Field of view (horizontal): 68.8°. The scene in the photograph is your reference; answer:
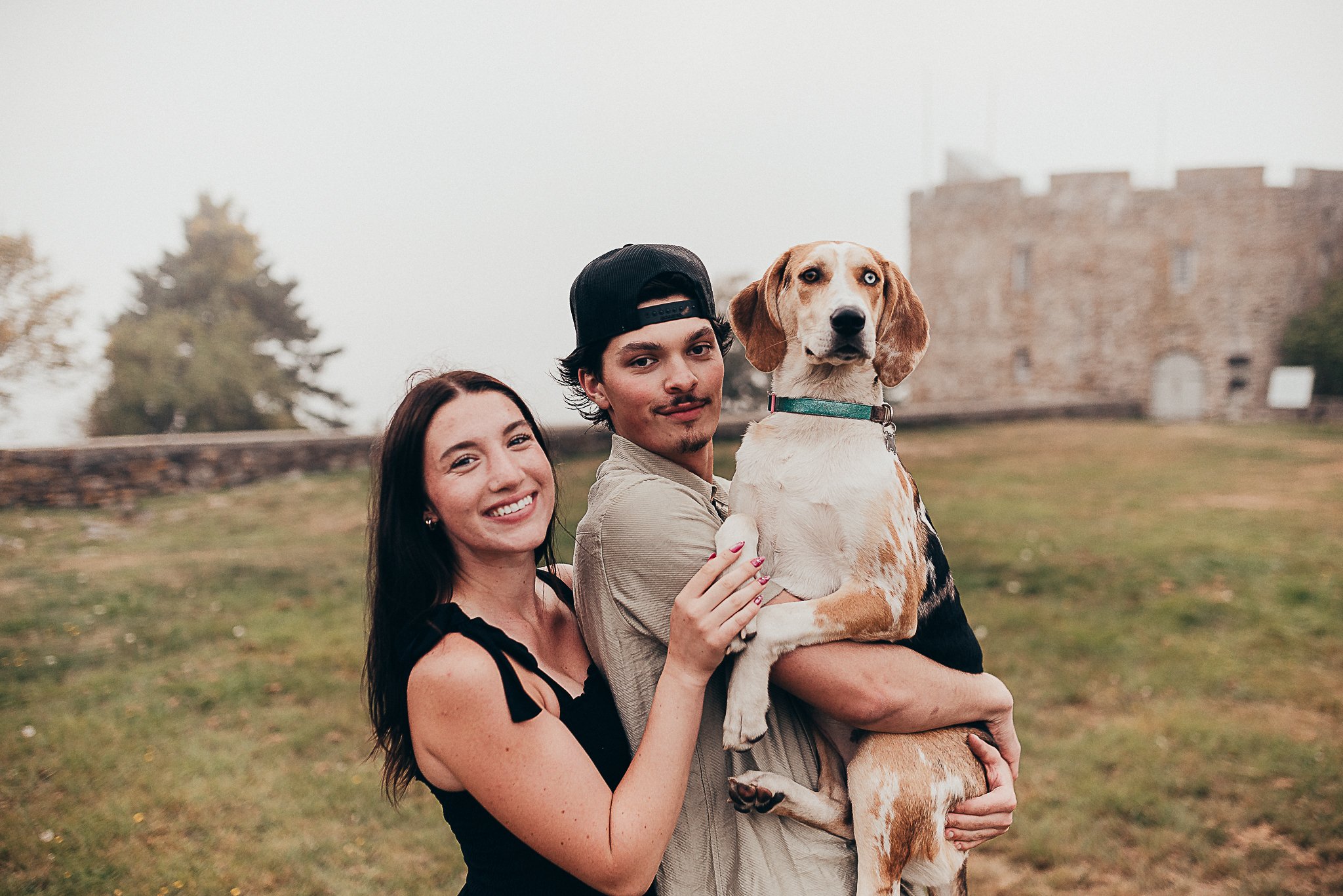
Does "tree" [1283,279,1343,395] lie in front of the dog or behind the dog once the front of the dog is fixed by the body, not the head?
behind

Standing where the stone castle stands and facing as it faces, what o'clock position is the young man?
The young man is roughly at 12 o'clock from the stone castle.

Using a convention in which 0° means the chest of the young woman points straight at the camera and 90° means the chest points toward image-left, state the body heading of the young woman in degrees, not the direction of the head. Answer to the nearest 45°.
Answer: approximately 315°

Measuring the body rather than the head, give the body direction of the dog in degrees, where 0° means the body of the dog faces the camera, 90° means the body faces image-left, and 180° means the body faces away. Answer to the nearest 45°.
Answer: approximately 45°

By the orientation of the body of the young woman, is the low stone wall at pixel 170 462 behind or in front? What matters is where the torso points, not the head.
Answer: behind

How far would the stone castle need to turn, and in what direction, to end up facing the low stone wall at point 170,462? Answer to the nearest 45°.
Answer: approximately 45° to its right
